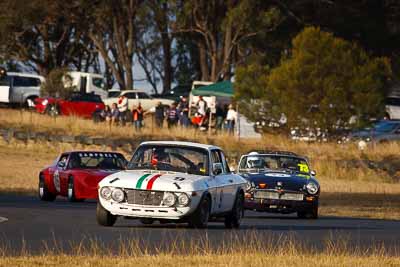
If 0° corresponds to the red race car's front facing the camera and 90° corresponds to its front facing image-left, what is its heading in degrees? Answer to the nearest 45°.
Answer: approximately 315°

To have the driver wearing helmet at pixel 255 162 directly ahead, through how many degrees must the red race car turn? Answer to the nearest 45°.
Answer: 0° — it already faces them

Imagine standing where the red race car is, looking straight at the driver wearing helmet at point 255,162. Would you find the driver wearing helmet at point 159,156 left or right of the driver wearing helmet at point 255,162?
right
